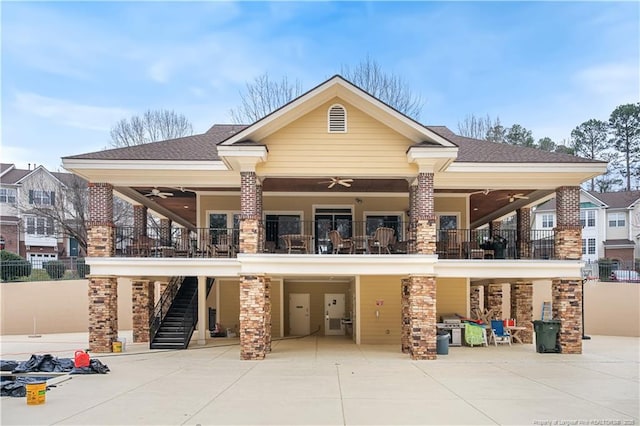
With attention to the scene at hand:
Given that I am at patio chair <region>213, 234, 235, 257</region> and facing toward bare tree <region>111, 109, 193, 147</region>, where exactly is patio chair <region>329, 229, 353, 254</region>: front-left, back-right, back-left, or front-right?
back-right

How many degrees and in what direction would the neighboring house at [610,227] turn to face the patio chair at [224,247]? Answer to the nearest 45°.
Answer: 0° — it already faces it

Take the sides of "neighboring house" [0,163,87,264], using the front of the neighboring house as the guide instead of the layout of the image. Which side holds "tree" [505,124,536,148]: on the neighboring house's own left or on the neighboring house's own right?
on the neighboring house's own left

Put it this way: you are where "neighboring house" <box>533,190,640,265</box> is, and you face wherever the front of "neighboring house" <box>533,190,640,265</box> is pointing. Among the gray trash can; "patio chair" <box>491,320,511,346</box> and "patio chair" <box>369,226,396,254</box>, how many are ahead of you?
3

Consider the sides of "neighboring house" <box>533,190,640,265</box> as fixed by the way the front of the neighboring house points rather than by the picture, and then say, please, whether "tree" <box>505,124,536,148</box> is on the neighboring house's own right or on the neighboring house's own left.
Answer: on the neighboring house's own right

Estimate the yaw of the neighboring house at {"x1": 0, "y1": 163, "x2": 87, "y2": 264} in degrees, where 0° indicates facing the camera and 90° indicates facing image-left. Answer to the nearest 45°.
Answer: approximately 0°

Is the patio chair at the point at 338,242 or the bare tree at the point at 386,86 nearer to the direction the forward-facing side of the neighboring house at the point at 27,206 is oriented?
the patio chair

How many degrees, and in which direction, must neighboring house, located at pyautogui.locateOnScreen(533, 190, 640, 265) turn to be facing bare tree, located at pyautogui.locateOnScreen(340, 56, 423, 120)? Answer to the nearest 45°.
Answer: approximately 45° to its right
